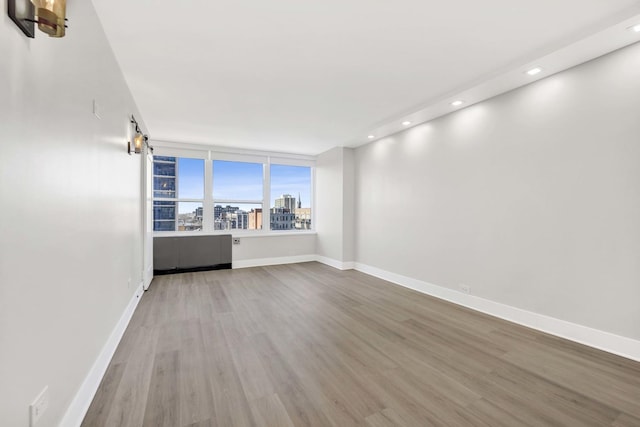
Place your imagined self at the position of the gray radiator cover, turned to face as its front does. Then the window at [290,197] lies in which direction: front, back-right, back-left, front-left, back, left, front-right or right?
left

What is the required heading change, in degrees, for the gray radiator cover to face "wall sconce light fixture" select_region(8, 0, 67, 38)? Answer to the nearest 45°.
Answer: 0° — it already faces it

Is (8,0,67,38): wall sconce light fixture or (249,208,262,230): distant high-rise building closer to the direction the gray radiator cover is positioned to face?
the wall sconce light fixture

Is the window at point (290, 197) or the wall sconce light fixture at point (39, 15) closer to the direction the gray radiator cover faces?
the wall sconce light fixture

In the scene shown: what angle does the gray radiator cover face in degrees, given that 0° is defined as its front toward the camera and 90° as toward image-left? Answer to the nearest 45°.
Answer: approximately 0°

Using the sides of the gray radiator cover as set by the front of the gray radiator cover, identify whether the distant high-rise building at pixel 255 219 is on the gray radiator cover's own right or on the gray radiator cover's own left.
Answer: on the gray radiator cover's own left

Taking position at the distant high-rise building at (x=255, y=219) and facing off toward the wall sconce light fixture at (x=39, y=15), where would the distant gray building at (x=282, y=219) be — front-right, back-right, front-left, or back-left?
back-left
